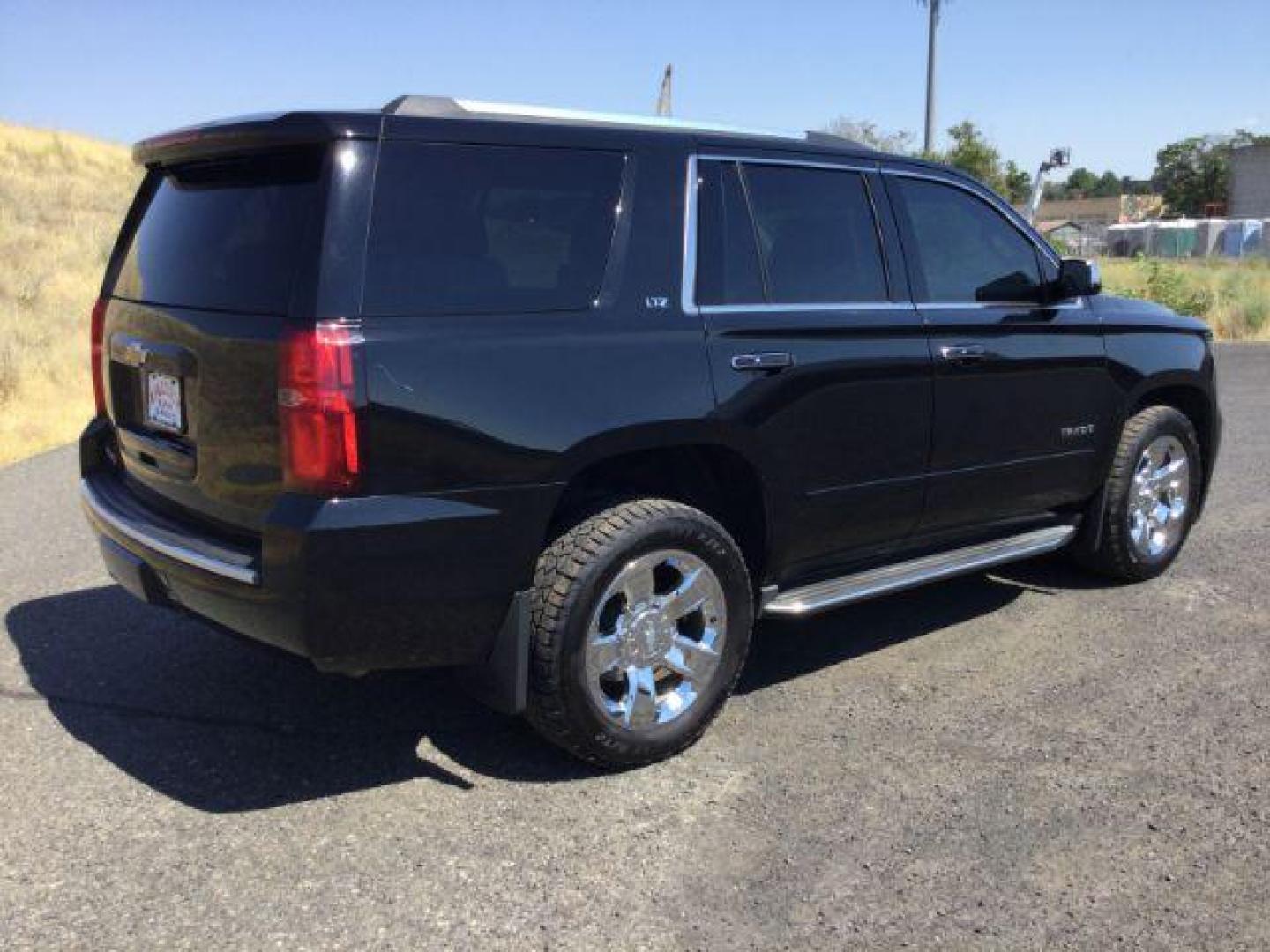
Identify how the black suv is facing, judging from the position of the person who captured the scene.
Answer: facing away from the viewer and to the right of the viewer

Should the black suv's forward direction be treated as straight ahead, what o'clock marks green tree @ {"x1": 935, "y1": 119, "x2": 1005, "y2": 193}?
The green tree is roughly at 11 o'clock from the black suv.
